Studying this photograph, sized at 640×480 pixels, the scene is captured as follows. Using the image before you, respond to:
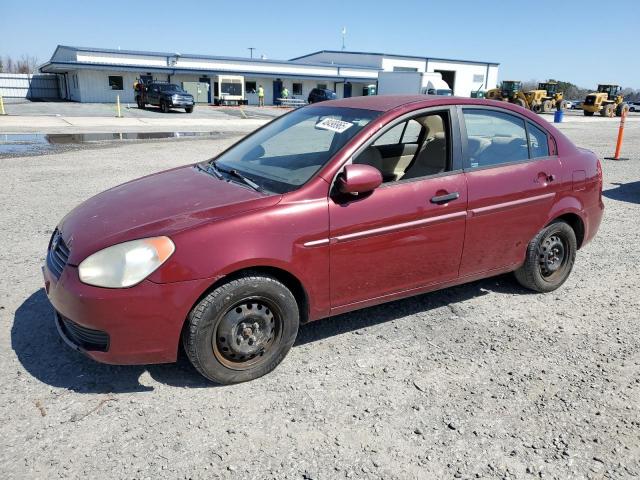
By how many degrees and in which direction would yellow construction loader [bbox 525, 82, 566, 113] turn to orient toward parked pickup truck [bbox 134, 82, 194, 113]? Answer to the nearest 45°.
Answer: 0° — it already faces it

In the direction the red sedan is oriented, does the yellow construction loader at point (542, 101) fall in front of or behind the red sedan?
behind

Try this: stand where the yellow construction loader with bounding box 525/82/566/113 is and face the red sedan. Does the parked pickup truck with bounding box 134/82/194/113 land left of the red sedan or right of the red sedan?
right

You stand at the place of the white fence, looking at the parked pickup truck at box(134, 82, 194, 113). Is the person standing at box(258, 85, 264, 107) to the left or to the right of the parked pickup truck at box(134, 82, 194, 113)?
left

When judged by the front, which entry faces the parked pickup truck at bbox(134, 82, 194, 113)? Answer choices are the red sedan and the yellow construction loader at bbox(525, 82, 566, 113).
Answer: the yellow construction loader

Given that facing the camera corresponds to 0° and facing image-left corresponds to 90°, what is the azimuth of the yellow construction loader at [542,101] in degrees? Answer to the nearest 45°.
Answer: approximately 45°

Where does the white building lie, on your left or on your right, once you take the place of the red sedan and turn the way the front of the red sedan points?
on your right

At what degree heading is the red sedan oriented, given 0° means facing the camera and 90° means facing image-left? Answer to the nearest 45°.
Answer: approximately 45°

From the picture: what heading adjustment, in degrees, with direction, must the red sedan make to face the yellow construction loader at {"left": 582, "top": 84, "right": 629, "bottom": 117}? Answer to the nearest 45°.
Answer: approximately 180°
